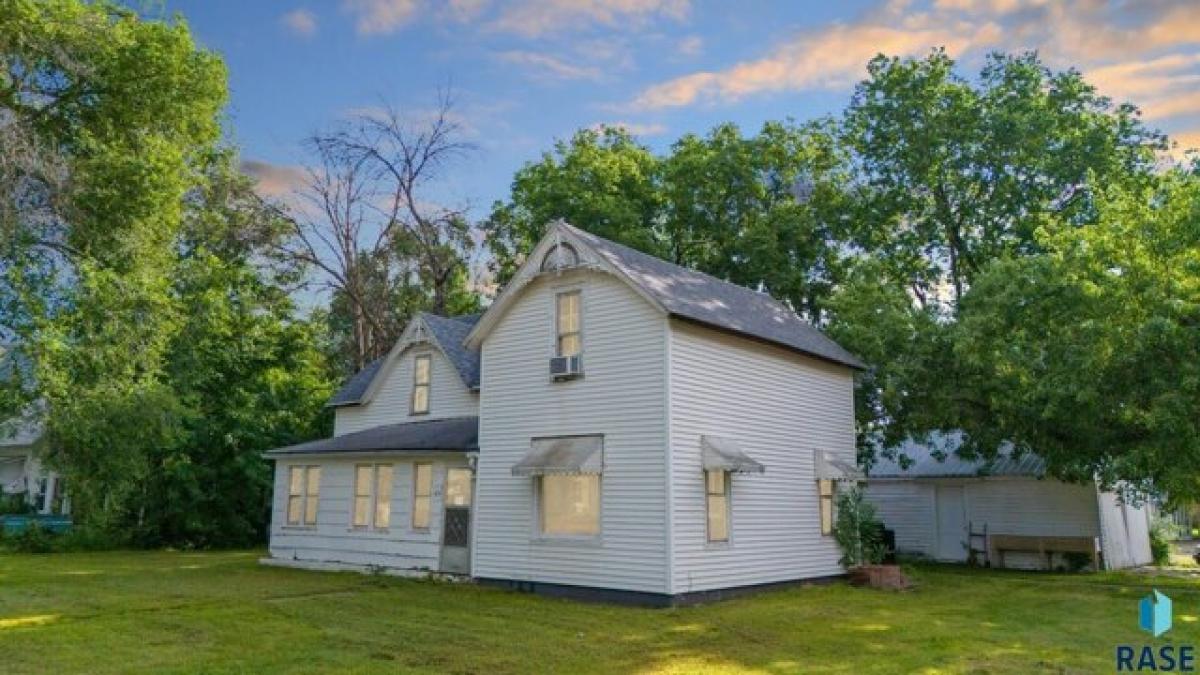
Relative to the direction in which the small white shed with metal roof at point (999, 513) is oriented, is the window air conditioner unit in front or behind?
in front

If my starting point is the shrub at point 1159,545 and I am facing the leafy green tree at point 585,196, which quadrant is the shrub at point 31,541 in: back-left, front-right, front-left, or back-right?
front-left

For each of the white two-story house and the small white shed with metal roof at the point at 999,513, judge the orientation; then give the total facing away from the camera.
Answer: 0

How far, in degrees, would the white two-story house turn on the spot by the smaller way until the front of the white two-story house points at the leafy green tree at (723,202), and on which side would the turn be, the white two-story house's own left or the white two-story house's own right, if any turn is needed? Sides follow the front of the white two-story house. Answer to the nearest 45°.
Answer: approximately 135° to the white two-story house's own right

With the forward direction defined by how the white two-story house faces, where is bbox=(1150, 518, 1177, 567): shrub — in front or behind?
behind

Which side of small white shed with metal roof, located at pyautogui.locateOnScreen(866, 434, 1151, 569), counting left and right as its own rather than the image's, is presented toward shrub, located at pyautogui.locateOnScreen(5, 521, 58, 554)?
right

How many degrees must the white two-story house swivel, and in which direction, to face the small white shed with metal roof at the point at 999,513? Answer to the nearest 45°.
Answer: approximately 180°

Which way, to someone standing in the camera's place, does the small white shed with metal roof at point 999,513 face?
facing the viewer

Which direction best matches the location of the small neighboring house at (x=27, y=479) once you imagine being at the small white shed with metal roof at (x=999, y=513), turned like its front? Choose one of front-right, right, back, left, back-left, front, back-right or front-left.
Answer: right

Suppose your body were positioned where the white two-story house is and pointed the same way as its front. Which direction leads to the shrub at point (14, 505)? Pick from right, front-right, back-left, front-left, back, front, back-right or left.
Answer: right

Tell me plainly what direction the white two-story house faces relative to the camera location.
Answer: facing the viewer and to the left of the viewer
